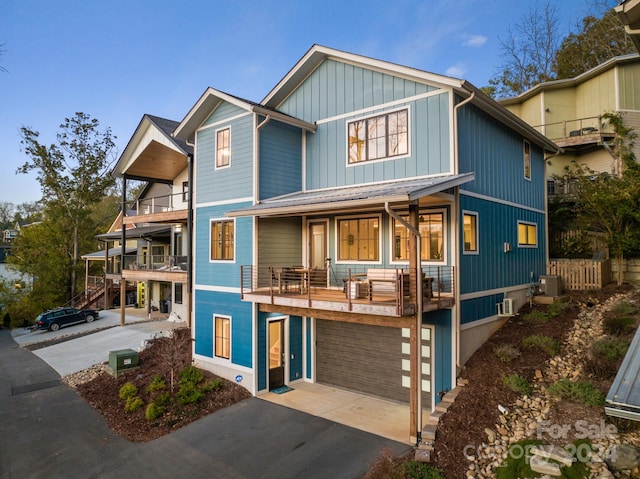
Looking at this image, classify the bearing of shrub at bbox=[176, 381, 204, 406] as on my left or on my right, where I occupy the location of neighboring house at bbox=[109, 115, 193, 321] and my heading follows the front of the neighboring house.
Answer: on my left

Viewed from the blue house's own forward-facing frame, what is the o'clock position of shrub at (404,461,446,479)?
The shrub is roughly at 10 o'clock from the blue house.

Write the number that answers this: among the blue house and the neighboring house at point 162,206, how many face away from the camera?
0

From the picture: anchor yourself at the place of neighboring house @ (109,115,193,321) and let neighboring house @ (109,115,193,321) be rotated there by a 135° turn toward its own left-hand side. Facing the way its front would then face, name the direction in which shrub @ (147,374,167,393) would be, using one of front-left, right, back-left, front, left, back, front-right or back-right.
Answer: right

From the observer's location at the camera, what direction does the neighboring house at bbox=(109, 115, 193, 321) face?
facing the viewer and to the left of the viewer

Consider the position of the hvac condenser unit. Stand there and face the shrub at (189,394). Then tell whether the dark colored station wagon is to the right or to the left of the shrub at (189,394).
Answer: right

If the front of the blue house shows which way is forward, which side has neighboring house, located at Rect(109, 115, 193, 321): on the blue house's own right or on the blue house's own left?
on the blue house's own right

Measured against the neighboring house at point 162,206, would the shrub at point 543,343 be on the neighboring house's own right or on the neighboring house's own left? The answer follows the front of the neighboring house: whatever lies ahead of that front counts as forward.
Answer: on the neighboring house's own left

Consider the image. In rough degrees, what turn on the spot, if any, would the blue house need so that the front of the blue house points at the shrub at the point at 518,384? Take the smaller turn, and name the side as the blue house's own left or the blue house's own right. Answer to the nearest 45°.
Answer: approximately 90° to the blue house's own left

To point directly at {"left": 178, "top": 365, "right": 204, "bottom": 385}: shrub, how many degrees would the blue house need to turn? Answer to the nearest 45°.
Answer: approximately 45° to its right
